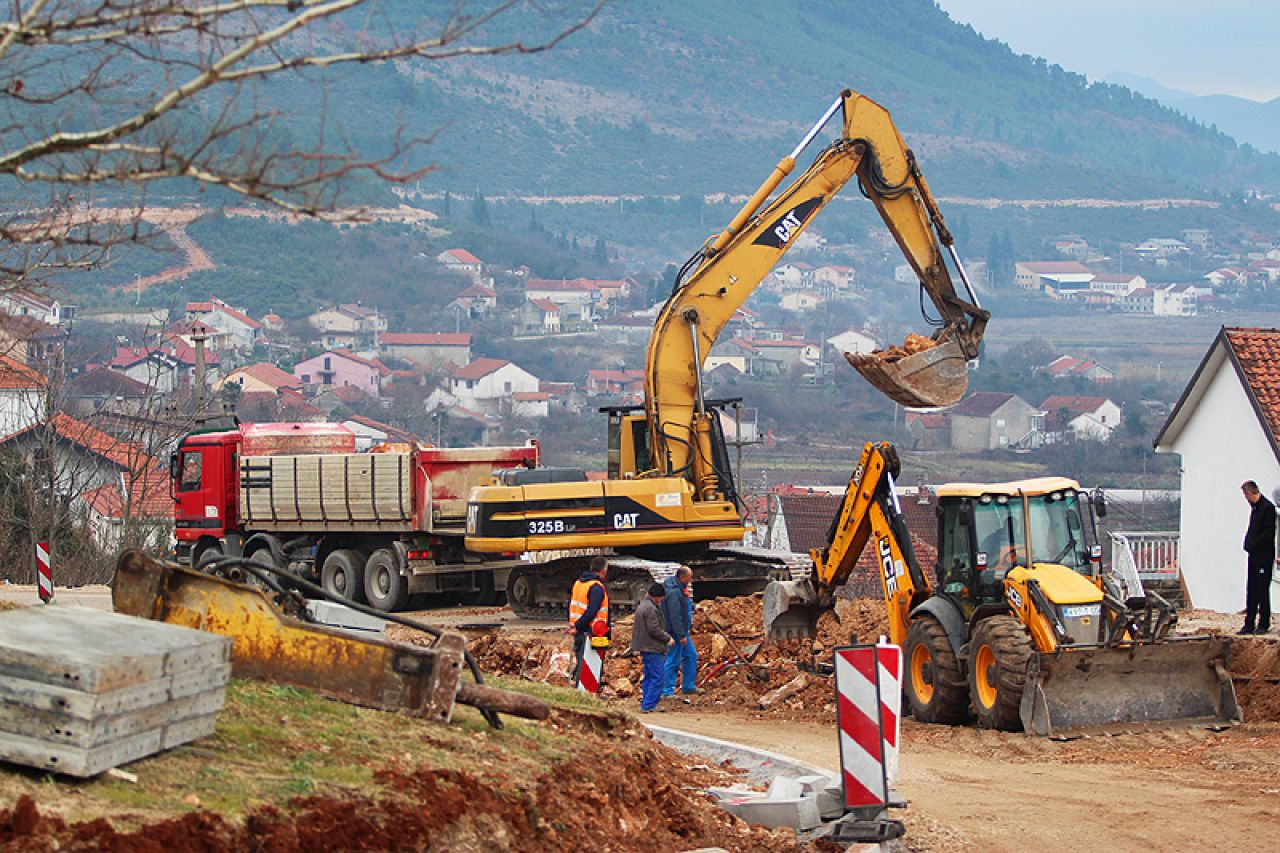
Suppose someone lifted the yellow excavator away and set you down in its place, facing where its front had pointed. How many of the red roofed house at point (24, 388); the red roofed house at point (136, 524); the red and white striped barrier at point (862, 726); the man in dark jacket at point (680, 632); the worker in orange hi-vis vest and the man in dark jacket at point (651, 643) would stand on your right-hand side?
4

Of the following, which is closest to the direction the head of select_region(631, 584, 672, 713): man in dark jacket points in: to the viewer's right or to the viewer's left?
to the viewer's right

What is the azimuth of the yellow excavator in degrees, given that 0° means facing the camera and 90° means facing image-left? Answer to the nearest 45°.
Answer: approximately 270°

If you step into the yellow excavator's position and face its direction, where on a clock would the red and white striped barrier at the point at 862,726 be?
The red and white striped barrier is roughly at 3 o'clock from the yellow excavator.

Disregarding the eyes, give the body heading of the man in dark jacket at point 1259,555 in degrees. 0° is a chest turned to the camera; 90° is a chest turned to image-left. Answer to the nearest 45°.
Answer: approximately 90°

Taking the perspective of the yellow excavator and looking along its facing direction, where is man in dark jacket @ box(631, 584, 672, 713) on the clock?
The man in dark jacket is roughly at 3 o'clock from the yellow excavator.

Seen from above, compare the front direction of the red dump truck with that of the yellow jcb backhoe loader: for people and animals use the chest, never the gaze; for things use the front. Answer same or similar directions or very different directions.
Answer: very different directions

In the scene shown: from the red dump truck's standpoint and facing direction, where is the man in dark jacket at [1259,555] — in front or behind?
behind
